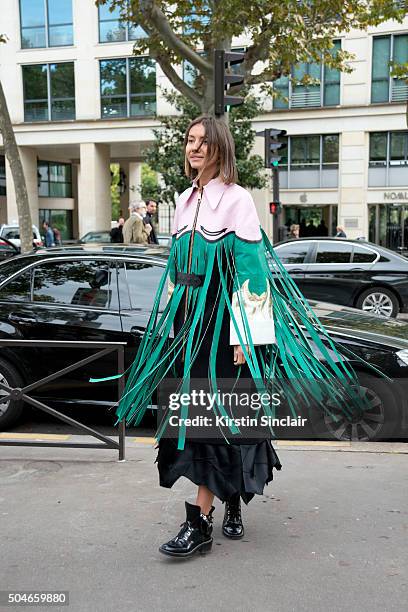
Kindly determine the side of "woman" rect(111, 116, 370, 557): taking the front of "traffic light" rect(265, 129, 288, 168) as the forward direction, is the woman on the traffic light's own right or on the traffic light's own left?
on the traffic light's own right

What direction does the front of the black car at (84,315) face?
to the viewer's right

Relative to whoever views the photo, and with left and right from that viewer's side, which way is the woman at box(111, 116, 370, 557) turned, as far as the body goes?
facing the viewer and to the left of the viewer

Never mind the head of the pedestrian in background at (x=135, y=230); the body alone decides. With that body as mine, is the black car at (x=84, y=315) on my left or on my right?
on my right

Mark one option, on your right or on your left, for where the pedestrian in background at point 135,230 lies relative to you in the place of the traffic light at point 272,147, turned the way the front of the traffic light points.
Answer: on your right

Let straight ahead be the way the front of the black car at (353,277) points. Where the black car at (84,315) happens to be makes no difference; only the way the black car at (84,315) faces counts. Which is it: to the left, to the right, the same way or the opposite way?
the opposite way
